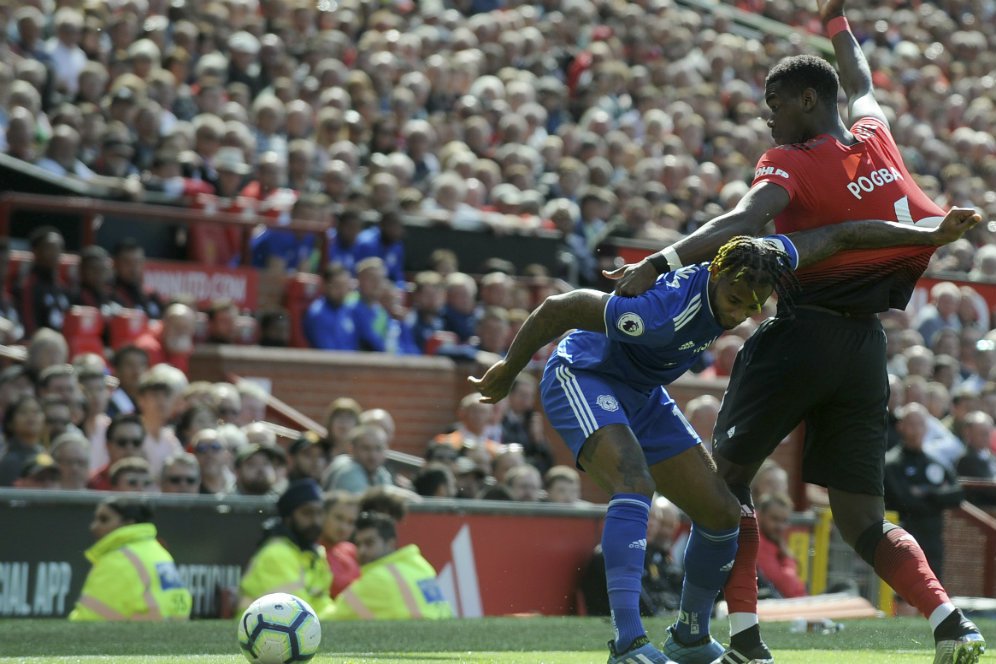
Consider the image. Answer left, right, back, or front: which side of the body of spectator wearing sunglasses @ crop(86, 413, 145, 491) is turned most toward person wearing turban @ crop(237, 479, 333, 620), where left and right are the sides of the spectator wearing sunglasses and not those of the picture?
front

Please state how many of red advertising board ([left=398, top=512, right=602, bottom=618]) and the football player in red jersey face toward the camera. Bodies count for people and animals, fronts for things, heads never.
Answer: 1

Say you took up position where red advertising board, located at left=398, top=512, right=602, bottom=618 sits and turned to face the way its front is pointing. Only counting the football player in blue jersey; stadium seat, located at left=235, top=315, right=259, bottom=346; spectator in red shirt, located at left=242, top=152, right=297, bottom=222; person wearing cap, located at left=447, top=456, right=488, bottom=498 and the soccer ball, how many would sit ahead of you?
2

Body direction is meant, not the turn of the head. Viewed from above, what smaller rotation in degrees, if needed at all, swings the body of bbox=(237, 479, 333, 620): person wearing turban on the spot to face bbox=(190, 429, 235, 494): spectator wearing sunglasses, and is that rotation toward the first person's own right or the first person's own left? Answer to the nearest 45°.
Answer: approximately 180°

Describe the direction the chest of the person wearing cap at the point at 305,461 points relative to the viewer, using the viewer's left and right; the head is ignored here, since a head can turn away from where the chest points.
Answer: facing the viewer and to the right of the viewer

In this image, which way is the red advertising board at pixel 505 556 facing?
toward the camera
